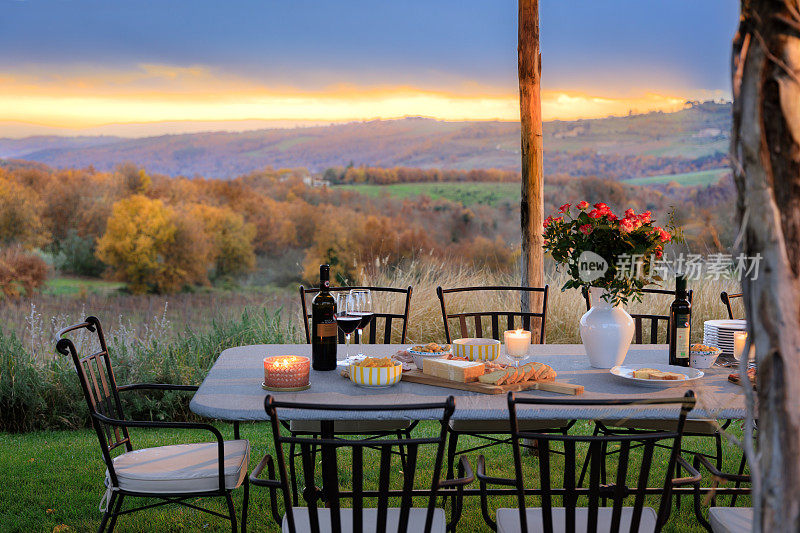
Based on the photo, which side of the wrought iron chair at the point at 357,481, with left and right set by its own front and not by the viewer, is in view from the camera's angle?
back

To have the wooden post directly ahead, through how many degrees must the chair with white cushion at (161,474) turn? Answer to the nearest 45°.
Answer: approximately 45° to its left

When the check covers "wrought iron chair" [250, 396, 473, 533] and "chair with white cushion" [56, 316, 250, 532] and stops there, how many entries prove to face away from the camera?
1

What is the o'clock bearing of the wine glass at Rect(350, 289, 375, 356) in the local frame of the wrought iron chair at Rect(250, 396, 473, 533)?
The wine glass is roughly at 12 o'clock from the wrought iron chair.

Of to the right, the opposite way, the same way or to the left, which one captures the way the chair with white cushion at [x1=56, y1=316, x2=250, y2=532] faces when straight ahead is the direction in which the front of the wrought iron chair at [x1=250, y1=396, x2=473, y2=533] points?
to the right

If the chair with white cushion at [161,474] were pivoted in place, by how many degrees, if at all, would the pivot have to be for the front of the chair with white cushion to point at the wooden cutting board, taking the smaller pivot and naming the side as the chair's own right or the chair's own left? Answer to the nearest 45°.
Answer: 0° — it already faces it

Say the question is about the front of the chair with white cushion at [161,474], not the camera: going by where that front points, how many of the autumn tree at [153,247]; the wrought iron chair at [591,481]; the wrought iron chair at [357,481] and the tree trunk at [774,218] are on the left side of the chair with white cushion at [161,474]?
1

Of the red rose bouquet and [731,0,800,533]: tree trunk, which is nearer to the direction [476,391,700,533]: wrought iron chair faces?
the red rose bouquet

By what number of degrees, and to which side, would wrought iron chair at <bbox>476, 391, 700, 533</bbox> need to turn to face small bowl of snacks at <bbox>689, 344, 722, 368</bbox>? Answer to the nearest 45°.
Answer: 0° — it already faces it

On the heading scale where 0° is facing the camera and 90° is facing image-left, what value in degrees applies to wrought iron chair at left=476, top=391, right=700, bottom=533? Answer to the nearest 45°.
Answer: approximately 180°

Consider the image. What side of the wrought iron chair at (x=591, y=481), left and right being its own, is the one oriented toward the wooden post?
front

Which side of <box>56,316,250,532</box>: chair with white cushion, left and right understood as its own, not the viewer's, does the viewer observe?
right

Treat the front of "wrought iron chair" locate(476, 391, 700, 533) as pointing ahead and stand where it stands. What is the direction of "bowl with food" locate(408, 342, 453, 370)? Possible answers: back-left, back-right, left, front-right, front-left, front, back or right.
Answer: front-left

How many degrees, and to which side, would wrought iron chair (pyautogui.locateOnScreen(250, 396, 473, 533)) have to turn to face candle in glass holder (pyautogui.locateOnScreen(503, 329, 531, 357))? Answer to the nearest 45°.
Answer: approximately 45° to its right
